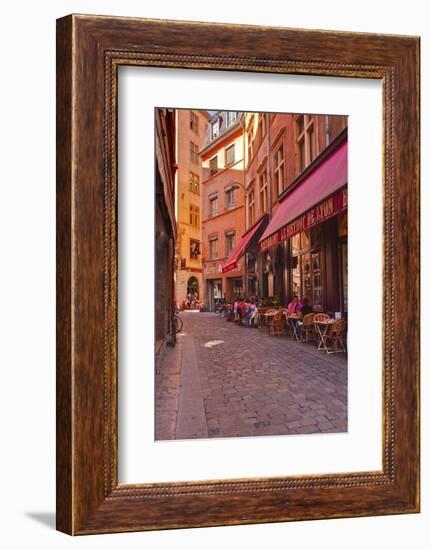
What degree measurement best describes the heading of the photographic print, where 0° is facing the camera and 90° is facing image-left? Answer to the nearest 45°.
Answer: approximately 315°
